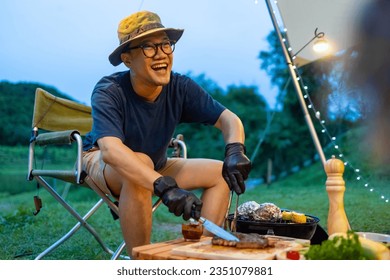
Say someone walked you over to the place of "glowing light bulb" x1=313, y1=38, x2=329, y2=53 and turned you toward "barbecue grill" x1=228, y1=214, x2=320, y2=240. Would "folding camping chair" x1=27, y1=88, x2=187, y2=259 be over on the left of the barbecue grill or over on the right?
right

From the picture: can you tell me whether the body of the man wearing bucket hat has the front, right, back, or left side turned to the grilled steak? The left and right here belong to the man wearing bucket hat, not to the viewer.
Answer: front

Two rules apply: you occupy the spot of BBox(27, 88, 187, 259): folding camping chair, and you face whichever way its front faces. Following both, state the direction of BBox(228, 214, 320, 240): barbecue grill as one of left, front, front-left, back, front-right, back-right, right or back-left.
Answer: front

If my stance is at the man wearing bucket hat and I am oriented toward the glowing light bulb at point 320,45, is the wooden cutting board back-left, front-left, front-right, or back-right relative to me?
back-right

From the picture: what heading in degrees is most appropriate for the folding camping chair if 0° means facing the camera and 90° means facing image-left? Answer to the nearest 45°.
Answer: approximately 315°

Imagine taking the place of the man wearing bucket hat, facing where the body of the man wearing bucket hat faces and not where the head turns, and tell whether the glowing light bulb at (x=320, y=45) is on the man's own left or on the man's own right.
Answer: on the man's own left

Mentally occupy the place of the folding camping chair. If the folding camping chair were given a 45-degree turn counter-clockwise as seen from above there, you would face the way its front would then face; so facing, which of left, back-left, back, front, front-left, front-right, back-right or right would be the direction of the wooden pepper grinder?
front-right

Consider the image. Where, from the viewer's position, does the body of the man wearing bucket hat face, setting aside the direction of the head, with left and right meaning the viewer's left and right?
facing the viewer and to the right of the viewer

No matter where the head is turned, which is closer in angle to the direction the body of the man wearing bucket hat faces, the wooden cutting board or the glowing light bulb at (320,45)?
the wooden cutting board

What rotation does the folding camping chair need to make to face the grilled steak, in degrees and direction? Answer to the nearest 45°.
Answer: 0° — it already faces it

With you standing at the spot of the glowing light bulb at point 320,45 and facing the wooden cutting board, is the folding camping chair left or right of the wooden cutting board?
right
